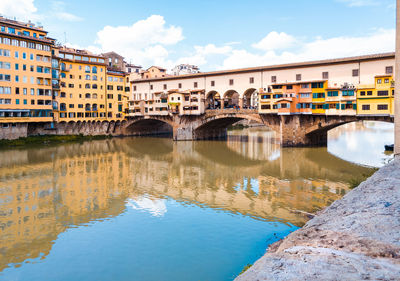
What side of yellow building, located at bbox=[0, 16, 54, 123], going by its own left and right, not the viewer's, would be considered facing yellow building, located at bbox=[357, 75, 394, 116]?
front

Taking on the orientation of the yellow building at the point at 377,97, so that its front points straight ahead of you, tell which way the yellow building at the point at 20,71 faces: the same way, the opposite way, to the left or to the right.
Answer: to the left

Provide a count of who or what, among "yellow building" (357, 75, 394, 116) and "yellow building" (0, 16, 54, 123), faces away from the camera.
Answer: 0

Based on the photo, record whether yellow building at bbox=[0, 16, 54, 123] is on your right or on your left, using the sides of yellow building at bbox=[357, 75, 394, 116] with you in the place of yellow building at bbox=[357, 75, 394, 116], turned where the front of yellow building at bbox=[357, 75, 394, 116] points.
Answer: on your right

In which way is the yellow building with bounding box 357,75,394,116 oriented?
toward the camera

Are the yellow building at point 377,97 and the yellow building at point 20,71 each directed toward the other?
no

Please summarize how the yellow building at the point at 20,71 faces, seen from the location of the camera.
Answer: facing the viewer and to the right of the viewer
